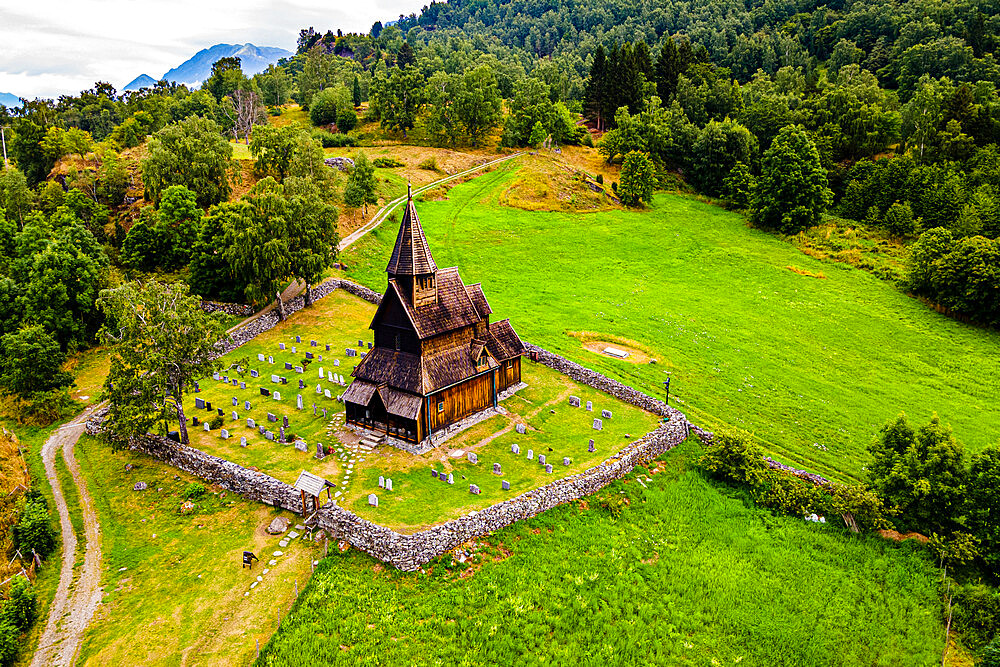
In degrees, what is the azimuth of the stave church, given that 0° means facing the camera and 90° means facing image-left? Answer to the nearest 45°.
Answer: approximately 45°

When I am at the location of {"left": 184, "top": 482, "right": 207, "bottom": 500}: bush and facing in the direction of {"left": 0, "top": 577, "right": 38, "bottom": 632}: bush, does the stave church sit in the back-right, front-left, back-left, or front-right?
back-left

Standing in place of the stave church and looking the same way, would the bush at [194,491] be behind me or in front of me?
in front

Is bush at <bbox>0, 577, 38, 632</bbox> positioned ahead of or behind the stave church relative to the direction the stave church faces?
ahead

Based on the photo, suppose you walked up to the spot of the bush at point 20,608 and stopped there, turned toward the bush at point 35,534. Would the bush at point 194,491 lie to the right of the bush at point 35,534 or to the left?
right

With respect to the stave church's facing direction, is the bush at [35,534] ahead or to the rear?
ahead

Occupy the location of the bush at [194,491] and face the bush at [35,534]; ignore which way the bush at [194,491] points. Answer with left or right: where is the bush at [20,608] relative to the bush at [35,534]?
left
